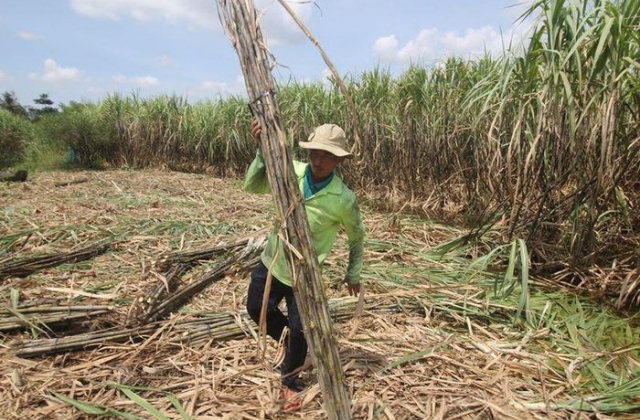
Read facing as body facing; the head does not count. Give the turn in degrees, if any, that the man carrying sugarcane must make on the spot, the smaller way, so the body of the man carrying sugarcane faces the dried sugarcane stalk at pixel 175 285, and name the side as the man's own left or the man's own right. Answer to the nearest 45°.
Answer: approximately 135° to the man's own right

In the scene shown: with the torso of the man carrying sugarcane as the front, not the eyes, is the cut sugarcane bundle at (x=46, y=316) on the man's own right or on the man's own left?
on the man's own right

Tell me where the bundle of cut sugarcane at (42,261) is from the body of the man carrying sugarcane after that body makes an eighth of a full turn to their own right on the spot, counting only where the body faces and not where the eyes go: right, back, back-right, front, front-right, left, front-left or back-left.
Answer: right

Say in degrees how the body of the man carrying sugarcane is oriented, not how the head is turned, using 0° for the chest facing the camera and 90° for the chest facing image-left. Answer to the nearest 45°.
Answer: approximately 0°

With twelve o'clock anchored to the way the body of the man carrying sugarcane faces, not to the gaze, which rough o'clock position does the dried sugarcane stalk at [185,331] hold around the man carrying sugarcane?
The dried sugarcane stalk is roughly at 4 o'clock from the man carrying sugarcane.
